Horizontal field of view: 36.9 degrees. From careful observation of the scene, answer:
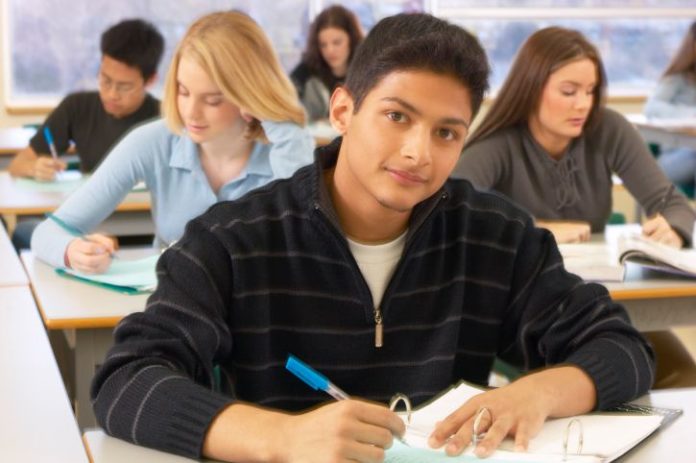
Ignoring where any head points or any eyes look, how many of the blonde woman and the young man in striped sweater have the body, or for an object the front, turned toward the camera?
2

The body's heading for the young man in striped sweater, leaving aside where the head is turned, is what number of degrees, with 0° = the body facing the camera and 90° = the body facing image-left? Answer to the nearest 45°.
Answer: approximately 0°

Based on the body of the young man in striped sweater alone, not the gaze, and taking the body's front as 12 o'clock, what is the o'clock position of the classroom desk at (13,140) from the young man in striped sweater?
The classroom desk is roughly at 5 o'clock from the young man in striped sweater.

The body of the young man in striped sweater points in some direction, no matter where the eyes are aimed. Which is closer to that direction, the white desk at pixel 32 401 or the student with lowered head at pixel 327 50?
the white desk

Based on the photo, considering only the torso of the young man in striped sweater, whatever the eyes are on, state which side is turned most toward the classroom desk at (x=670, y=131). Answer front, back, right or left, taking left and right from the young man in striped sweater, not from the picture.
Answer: back

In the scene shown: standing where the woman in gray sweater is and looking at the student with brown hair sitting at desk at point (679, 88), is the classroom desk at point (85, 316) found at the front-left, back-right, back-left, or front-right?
back-left

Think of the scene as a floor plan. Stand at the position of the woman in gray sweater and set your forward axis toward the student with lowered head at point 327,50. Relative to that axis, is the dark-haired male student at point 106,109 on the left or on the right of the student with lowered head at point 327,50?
left

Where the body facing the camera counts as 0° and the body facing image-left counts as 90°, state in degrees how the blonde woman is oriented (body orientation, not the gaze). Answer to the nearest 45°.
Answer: approximately 0°

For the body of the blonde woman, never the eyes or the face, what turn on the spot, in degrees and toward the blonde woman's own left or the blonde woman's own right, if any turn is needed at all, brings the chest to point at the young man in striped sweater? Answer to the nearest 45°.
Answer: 0° — they already face them

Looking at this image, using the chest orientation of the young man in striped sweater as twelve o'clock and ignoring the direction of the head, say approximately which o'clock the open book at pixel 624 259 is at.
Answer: The open book is roughly at 7 o'clock from the young man in striped sweater.

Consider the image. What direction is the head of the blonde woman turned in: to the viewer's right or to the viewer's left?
to the viewer's left
